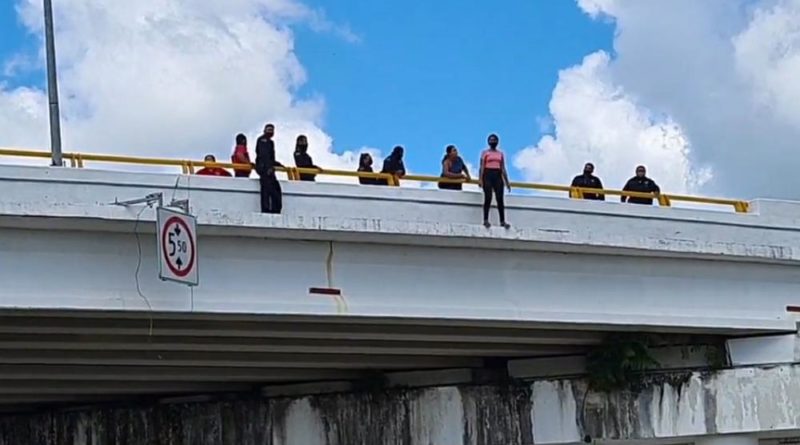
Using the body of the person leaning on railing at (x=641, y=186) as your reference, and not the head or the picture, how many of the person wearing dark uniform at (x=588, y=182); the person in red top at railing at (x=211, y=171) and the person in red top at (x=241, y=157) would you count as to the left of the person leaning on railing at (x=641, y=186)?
0

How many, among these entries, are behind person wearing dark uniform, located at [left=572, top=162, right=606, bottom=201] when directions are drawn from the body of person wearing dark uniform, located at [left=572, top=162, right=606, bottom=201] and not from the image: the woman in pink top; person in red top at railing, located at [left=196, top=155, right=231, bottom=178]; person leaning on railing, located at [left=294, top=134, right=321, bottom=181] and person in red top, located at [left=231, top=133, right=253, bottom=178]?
0

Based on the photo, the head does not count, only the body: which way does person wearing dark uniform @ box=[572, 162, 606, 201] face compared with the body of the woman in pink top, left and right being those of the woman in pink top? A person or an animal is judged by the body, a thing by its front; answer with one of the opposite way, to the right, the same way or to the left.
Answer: the same way

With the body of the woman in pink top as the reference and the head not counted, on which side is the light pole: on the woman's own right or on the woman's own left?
on the woman's own right

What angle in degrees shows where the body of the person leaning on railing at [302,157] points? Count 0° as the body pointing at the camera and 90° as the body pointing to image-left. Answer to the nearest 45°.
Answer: approximately 315°

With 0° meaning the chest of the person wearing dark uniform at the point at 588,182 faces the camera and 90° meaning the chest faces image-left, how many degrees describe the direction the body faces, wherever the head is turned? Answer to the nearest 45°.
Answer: approximately 0°

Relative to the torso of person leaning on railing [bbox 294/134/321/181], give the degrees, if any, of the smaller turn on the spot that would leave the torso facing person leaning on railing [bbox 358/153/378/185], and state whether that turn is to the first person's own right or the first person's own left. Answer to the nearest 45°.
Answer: approximately 90° to the first person's own left

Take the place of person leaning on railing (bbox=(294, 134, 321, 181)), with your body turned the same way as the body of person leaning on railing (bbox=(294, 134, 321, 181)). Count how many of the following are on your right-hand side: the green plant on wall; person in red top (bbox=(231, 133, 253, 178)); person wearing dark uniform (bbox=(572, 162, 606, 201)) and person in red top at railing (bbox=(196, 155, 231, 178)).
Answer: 2

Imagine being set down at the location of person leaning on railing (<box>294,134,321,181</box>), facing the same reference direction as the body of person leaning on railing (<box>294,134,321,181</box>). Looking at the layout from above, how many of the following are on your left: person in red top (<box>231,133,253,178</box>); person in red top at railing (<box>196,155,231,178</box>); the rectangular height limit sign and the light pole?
0

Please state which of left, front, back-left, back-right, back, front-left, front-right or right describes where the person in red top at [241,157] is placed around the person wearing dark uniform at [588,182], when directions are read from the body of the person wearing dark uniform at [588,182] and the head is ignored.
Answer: front-right

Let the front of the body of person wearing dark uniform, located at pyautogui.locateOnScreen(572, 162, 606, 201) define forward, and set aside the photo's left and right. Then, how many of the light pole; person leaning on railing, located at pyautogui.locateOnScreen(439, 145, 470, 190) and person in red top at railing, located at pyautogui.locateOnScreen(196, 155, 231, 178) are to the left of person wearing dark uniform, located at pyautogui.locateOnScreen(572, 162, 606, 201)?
0

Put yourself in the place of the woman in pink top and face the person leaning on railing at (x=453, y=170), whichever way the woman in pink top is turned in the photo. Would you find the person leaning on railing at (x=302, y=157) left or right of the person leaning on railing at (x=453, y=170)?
left

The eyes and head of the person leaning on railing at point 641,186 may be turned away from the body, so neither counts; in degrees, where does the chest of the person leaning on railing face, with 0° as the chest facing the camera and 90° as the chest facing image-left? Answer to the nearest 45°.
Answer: approximately 0°

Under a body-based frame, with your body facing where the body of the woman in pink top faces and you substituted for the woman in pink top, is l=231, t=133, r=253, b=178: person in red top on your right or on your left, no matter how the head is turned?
on your right

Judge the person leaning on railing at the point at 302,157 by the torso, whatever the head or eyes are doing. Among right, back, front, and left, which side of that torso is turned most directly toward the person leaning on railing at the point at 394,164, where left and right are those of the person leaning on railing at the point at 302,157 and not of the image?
left

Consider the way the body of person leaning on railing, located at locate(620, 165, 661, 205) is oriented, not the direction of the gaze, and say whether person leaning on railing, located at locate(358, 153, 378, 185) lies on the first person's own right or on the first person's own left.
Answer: on the first person's own right
